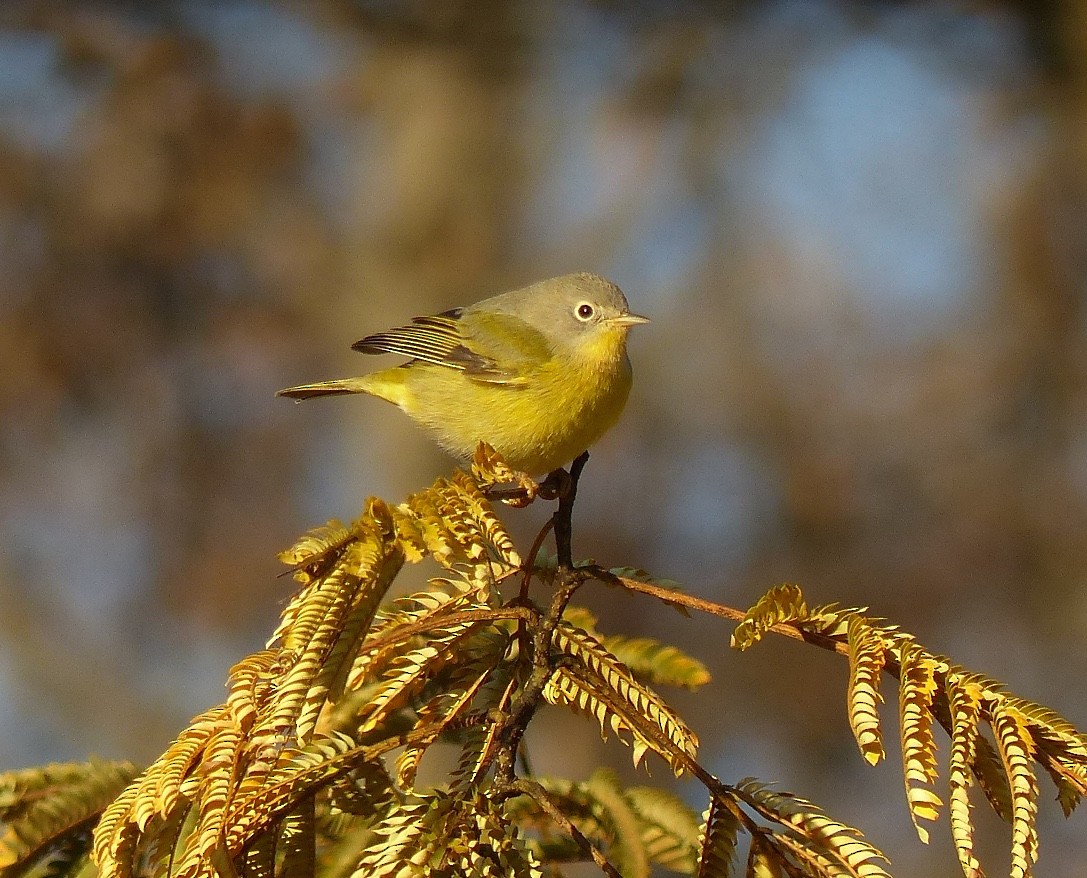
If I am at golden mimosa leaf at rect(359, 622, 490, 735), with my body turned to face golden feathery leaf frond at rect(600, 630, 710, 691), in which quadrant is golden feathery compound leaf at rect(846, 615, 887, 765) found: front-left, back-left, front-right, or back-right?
front-right

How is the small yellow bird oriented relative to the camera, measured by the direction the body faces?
to the viewer's right
